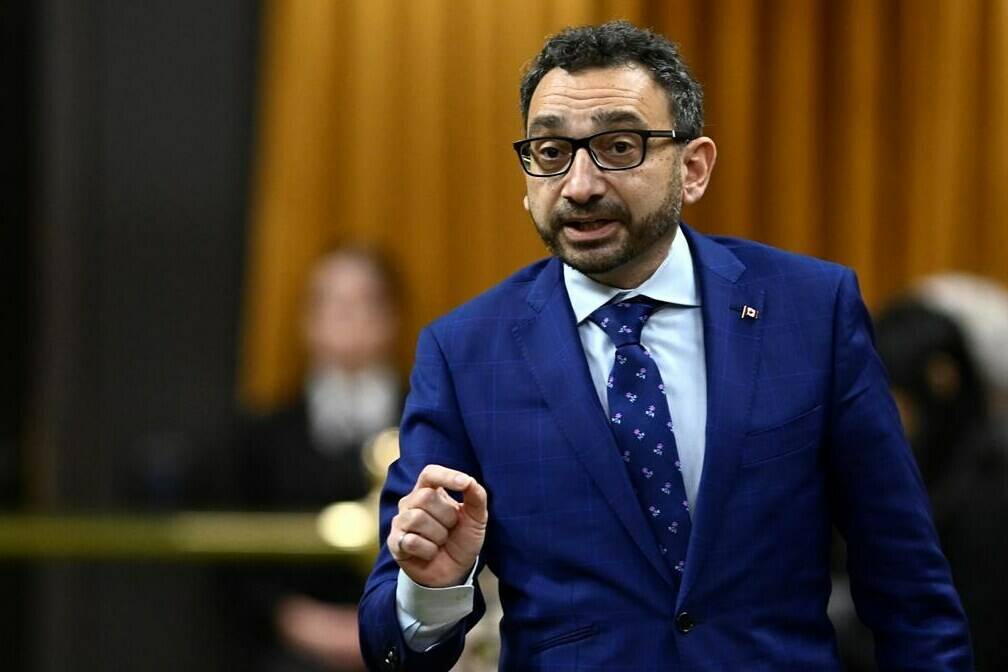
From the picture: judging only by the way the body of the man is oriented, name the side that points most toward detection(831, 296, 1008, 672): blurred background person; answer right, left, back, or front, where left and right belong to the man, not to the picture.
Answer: back

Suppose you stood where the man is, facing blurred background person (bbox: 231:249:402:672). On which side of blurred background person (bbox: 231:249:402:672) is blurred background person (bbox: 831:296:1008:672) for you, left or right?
right

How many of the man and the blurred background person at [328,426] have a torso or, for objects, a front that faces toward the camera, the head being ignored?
2

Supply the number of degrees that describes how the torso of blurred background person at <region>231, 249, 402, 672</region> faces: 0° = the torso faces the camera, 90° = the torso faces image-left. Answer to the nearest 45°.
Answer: approximately 0°

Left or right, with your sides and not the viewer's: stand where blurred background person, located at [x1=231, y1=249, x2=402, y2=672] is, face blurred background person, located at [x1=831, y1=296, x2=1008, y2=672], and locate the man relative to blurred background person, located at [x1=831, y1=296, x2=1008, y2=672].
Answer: right

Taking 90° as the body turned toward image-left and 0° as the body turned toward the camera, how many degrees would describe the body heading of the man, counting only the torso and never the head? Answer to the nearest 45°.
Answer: approximately 0°

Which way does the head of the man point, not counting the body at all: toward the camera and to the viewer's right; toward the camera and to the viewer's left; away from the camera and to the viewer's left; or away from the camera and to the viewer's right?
toward the camera and to the viewer's left

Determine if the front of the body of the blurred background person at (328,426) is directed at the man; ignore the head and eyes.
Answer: yes

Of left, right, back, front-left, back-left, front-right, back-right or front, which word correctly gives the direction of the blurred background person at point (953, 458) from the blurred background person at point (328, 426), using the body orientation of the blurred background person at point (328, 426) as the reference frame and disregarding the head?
front-left
